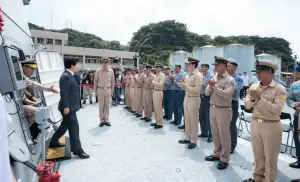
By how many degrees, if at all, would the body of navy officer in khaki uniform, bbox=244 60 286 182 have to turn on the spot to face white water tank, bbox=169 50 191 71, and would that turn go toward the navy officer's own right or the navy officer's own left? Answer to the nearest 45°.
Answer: approximately 90° to the navy officer's own right

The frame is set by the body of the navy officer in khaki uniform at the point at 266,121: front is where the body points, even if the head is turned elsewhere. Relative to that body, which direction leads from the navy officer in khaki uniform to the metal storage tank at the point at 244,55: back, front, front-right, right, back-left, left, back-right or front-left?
back-right

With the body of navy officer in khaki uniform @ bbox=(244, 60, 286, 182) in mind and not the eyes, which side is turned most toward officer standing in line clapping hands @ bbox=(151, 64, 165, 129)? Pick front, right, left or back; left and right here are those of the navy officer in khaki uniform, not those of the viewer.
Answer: right

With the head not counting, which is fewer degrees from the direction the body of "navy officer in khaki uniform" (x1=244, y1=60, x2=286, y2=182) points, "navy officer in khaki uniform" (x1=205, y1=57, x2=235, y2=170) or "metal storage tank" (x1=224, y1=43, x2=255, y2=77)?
the navy officer in khaki uniform

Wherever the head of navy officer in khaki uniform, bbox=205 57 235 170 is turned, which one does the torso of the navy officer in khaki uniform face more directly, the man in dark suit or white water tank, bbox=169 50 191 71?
the man in dark suit

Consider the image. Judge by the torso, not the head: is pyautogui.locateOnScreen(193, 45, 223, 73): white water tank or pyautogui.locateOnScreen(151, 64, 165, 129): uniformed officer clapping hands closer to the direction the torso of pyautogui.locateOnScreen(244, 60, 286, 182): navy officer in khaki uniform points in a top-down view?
the uniformed officer clapping hands

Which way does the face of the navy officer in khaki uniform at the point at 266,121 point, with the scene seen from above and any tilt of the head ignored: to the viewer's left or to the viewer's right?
to the viewer's left

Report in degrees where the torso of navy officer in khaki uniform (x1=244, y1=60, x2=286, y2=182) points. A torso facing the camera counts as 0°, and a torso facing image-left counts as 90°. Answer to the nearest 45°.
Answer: approximately 45°

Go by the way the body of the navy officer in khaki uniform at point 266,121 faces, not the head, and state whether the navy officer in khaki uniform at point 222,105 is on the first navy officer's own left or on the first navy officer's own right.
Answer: on the first navy officer's own right

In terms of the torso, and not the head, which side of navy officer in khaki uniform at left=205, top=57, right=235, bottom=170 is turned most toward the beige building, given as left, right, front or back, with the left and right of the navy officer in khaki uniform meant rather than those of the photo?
right

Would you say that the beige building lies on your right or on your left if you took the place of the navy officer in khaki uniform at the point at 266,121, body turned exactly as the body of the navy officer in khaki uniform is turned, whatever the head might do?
on your right
